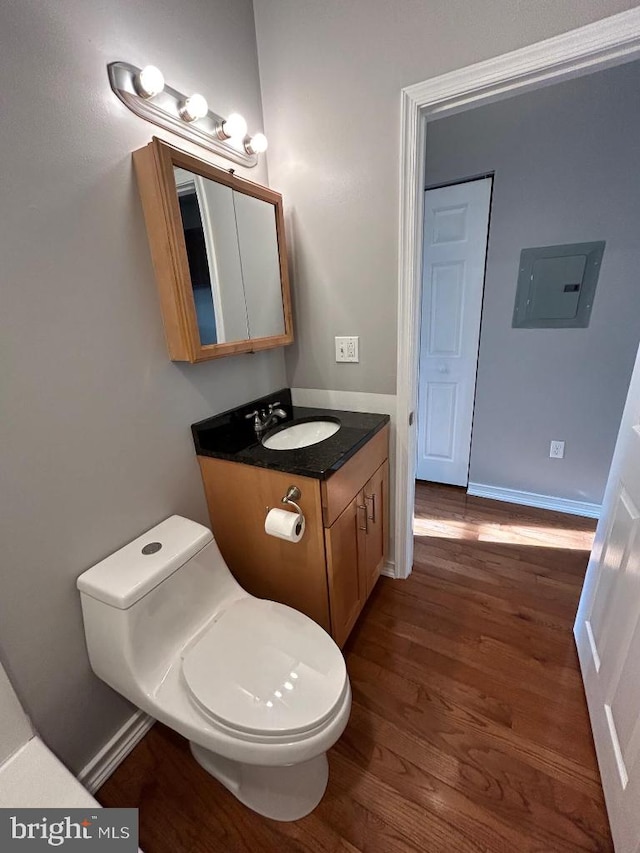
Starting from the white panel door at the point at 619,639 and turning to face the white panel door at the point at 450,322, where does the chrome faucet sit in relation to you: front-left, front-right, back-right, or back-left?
front-left

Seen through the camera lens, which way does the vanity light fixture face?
facing the viewer and to the right of the viewer

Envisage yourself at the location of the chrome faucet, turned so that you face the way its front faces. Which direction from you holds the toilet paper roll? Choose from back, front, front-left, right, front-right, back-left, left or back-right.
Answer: front-right

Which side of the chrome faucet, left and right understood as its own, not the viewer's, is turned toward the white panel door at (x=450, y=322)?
left

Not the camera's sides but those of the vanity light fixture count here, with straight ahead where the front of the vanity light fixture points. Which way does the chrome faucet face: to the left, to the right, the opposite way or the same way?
the same way

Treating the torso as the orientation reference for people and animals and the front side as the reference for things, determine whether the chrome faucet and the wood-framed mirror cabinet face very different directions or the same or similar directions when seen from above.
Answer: same or similar directions

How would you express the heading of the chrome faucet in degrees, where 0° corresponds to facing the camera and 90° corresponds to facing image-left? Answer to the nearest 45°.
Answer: approximately 315°

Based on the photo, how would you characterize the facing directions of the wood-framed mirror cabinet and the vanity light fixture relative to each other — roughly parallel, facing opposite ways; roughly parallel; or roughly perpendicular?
roughly parallel

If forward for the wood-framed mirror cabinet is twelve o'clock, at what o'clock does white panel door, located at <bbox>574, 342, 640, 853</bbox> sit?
The white panel door is roughly at 12 o'clock from the wood-framed mirror cabinet.

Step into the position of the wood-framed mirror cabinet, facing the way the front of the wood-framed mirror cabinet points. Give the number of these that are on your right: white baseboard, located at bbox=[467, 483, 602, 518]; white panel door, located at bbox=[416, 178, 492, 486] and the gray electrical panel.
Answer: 0

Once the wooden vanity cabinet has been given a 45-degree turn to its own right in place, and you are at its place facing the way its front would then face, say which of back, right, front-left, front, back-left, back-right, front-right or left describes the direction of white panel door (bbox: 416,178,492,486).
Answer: back-left

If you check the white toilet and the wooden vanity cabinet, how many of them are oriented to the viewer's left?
0

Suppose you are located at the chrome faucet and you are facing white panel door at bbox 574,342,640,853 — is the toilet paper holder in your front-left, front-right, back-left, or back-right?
front-right

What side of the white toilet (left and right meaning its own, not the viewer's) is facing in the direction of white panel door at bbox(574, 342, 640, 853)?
front
